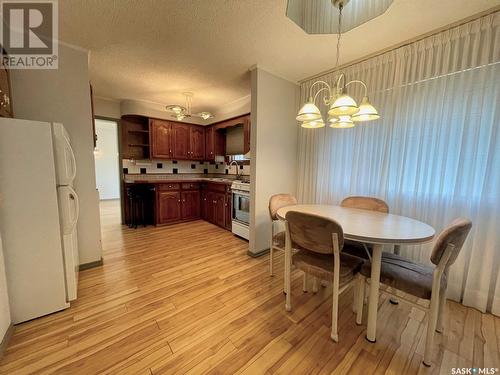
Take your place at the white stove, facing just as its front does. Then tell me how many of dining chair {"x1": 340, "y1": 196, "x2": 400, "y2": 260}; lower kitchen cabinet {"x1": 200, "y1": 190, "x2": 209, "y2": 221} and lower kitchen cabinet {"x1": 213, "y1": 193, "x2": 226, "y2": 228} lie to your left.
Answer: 1

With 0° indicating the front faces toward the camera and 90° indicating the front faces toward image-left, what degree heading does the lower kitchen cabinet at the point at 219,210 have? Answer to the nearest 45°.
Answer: approximately 45°

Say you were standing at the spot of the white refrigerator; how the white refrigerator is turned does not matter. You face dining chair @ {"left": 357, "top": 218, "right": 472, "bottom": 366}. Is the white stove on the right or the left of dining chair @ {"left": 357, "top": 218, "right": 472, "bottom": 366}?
left

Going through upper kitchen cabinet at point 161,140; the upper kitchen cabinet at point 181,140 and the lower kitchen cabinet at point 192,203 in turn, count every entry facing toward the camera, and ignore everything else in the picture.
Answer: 3

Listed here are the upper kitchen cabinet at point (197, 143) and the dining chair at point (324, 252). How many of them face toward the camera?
1

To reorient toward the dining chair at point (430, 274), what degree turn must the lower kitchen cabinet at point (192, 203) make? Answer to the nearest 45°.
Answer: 0° — it already faces it

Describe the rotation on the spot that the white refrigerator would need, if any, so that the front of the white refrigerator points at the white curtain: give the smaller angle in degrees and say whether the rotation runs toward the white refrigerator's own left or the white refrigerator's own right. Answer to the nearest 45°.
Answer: approximately 45° to the white refrigerator's own right

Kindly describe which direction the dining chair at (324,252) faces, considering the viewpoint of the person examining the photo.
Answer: facing away from the viewer and to the right of the viewer

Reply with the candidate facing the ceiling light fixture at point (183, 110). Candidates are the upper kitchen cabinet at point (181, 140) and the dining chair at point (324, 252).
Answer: the upper kitchen cabinet

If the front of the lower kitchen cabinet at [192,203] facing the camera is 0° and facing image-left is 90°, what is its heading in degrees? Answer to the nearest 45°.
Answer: approximately 0°

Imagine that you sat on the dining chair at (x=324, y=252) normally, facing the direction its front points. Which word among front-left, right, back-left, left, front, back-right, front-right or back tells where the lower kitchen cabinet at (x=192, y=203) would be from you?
left

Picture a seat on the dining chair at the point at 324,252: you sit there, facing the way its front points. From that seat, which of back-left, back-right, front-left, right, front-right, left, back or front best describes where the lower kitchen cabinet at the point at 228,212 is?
left

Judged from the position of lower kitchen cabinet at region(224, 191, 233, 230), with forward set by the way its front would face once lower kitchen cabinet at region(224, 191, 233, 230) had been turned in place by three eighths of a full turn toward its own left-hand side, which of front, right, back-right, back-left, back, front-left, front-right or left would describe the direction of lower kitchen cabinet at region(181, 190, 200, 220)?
back-left
